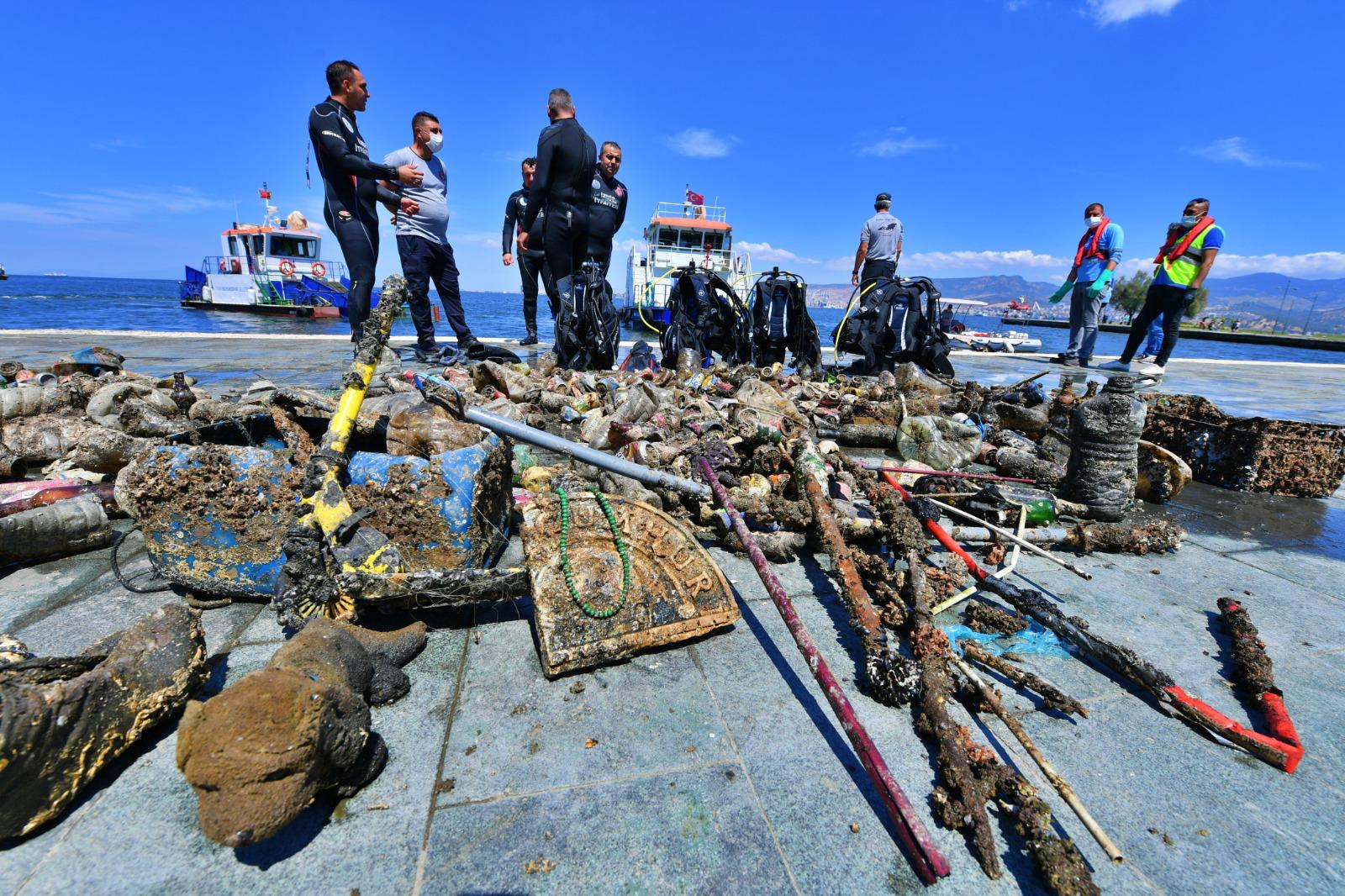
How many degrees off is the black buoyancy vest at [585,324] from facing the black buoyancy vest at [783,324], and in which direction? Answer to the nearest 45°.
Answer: approximately 90° to its left

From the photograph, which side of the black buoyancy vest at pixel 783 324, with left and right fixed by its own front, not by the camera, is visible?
front

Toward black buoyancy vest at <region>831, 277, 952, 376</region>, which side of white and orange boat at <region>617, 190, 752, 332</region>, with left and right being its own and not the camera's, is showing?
front

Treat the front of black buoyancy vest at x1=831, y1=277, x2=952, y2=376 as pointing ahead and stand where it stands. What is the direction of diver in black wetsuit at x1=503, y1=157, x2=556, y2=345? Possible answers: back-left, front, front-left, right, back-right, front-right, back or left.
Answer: right

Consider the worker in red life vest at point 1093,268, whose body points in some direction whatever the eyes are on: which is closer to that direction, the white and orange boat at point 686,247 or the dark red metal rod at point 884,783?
the dark red metal rod

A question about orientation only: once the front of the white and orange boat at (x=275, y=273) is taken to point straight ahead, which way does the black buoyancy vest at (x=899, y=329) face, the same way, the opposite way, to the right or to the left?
to the right

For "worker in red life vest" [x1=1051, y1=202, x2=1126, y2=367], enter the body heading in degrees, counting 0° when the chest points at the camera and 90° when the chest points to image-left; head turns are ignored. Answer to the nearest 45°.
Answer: approximately 45°

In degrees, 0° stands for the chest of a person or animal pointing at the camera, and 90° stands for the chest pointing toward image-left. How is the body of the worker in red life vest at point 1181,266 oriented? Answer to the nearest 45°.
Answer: approximately 45°

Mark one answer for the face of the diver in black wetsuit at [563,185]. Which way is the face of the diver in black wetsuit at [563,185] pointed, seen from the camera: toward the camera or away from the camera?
away from the camera

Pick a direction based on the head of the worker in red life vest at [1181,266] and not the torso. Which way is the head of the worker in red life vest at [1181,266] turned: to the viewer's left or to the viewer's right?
to the viewer's left

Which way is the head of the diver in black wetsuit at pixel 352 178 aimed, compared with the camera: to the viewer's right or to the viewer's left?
to the viewer's right

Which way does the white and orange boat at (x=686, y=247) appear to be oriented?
toward the camera

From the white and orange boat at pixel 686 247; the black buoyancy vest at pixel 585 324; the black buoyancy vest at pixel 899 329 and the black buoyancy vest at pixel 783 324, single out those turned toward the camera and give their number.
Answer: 4

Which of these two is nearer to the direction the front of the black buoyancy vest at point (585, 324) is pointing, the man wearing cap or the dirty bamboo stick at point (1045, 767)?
the dirty bamboo stick
